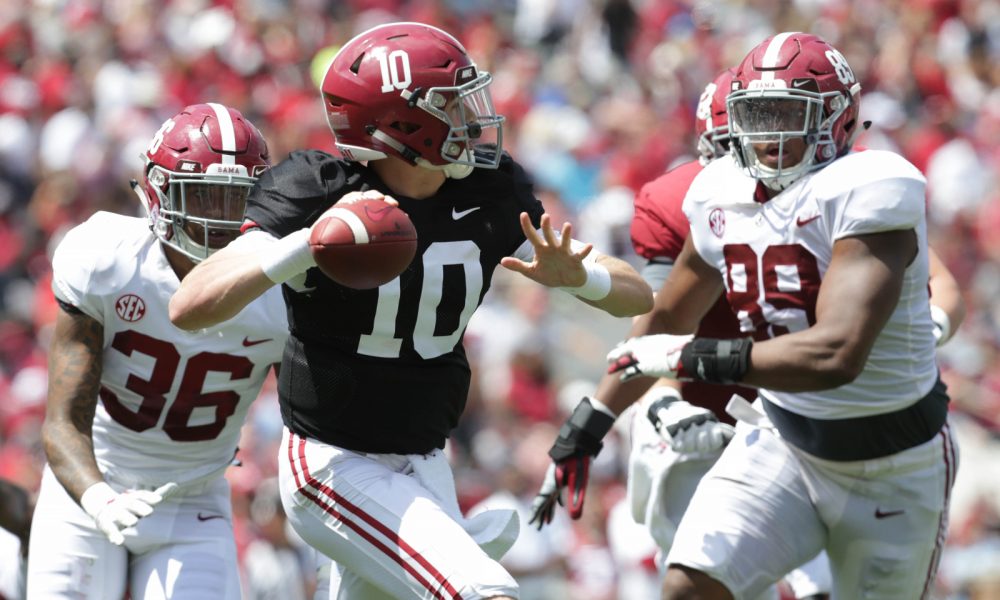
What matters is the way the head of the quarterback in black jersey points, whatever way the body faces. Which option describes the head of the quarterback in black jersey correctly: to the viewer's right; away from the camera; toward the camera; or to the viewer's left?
to the viewer's right

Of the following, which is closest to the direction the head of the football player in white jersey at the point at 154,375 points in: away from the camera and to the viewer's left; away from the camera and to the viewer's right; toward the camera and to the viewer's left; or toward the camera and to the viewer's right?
toward the camera and to the viewer's right

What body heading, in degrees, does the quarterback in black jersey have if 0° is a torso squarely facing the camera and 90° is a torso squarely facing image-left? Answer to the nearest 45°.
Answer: approximately 315°

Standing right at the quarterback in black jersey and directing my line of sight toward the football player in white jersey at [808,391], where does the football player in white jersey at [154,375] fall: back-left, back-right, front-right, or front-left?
back-left

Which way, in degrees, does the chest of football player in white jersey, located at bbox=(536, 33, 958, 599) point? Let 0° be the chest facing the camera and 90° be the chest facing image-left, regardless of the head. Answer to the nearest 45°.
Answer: approximately 45°

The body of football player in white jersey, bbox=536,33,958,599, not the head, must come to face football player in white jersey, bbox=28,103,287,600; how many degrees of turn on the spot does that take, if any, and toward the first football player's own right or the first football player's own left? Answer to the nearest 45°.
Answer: approximately 45° to the first football player's own right

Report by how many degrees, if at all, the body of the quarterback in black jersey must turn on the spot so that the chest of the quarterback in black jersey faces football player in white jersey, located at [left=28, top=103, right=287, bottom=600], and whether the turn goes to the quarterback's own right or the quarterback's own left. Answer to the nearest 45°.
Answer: approximately 180°

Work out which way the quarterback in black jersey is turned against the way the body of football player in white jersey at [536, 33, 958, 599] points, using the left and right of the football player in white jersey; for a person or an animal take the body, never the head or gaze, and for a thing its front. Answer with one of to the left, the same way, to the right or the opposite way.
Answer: to the left

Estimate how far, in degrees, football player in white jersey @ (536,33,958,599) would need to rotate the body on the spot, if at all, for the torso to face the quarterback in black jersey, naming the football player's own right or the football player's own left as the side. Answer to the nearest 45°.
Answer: approximately 45° to the football player's own right
